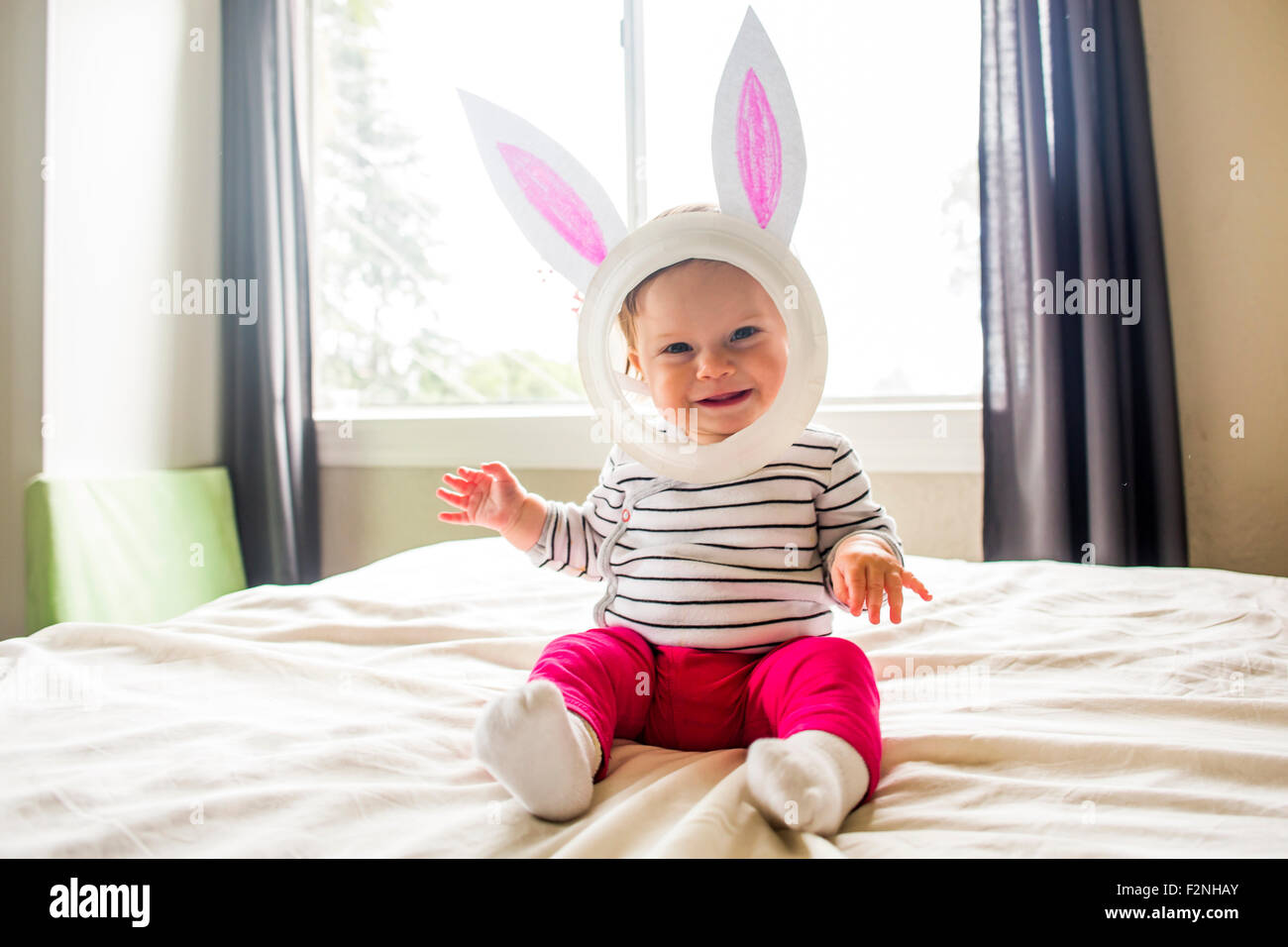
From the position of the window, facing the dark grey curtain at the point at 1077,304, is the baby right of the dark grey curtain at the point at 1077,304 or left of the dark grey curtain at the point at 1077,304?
right

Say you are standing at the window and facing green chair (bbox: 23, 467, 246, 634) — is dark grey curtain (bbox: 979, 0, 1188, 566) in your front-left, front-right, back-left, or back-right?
back-left

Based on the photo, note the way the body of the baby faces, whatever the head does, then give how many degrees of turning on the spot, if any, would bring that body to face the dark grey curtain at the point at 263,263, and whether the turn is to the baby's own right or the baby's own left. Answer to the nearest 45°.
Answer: approximately 135° to the baby's own right

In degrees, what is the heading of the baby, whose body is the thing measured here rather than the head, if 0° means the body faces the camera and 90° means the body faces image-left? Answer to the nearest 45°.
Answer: approximately 0°

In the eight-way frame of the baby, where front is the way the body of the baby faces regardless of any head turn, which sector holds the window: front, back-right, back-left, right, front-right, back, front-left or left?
back
